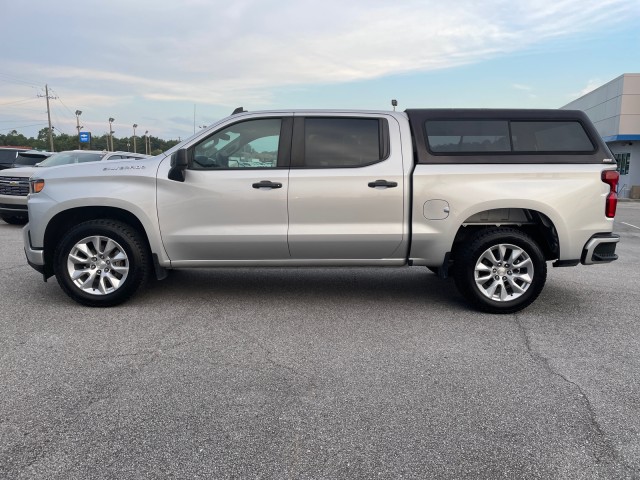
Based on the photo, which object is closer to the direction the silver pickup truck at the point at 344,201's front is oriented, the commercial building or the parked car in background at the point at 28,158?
the parked car in background

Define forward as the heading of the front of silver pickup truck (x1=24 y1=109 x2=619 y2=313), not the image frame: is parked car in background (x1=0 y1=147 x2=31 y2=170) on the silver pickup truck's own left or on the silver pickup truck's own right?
on the silver pickup truck's own right

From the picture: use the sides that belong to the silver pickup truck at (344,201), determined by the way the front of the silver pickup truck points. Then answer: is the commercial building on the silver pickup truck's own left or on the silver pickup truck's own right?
on the silver pickup truck's own right

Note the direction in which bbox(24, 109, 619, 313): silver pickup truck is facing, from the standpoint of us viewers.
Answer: facing to the left of the viewer
